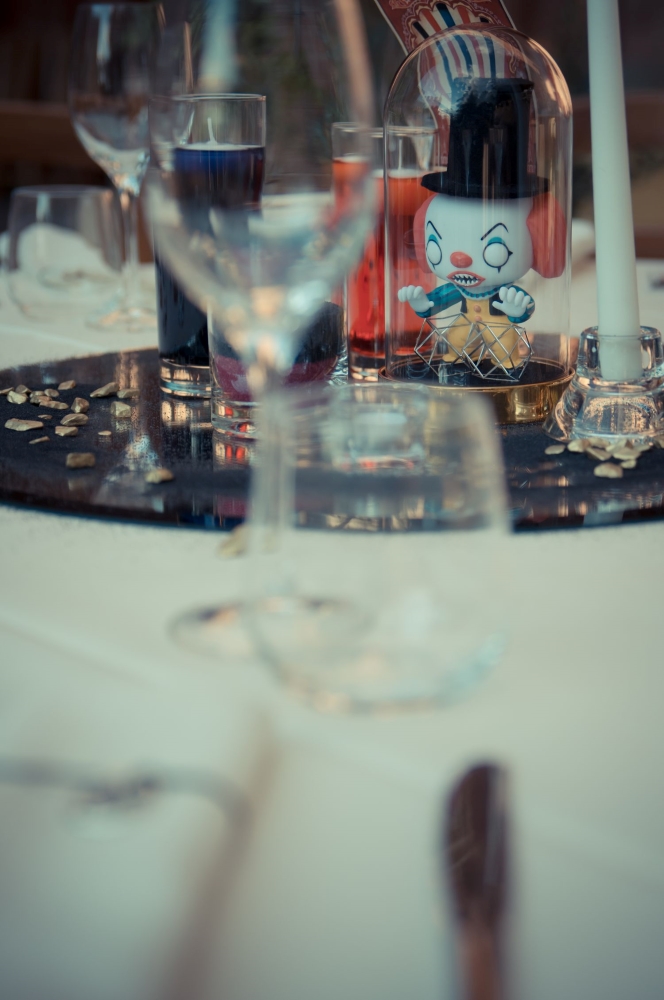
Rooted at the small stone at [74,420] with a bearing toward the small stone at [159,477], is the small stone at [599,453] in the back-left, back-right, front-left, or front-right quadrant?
front-left

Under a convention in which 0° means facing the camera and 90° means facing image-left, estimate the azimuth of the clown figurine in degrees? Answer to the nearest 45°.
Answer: approximately 45°

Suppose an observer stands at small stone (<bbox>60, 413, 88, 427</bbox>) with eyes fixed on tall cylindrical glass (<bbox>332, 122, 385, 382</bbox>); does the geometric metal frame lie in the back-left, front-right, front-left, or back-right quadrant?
front-right

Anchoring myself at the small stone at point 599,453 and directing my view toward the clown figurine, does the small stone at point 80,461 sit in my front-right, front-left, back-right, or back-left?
front-left
